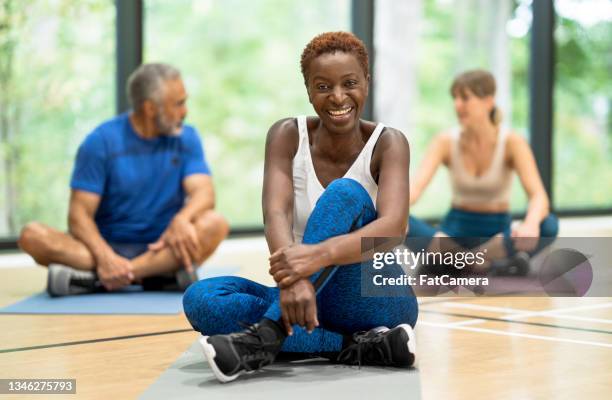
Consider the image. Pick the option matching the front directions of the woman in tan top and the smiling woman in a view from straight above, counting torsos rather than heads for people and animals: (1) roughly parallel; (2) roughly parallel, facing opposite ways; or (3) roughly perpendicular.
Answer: roughly parallel

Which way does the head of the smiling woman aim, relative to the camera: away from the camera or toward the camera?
toward the camera

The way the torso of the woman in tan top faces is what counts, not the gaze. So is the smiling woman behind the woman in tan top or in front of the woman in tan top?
in front

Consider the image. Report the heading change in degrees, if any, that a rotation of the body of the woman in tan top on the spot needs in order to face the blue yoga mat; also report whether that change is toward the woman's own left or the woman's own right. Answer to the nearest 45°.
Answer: approximately 45° to the woman's own right

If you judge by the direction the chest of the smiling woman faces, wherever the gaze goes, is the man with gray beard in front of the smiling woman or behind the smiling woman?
behind

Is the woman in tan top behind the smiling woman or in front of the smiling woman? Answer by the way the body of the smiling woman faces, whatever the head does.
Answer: behind

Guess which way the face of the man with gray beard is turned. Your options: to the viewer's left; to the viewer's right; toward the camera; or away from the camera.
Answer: to the viewer's right

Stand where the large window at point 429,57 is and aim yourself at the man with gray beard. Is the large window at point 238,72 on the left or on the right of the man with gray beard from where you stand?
right

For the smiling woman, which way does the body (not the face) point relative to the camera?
toward the camera

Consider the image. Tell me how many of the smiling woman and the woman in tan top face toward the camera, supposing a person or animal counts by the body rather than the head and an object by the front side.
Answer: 2

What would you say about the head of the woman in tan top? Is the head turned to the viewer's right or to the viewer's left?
to the viewer's left

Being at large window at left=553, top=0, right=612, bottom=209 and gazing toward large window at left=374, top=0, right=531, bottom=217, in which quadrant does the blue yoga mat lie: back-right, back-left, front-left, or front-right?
front-left

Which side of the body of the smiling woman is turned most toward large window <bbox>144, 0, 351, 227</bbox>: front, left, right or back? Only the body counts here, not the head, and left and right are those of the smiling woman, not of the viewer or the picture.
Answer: back

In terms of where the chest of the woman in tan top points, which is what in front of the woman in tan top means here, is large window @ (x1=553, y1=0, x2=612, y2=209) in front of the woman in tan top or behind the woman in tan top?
behind

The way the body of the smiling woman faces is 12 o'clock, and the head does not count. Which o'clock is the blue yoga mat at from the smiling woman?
The blue yoga mat is roughly at 5 o'clock from the smiling woman.

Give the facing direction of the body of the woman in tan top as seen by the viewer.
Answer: toward the camera
